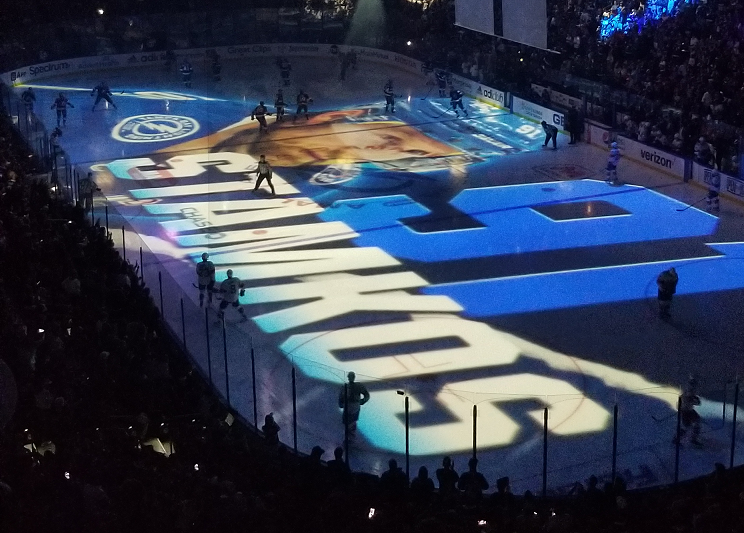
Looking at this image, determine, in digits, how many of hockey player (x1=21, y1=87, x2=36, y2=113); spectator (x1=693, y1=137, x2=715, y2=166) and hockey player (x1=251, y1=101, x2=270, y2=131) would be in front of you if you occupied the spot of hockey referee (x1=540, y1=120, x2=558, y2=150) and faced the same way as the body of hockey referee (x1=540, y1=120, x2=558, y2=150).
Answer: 2

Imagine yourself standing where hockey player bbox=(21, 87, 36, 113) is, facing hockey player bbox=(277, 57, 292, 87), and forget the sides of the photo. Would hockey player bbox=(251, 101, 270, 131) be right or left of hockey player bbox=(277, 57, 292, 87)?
right

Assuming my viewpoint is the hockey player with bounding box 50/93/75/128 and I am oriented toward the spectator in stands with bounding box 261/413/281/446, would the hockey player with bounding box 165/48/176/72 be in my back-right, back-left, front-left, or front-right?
back-left

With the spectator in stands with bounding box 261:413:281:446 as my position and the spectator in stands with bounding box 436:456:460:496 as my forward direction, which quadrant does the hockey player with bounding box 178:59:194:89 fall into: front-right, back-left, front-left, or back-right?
back-left

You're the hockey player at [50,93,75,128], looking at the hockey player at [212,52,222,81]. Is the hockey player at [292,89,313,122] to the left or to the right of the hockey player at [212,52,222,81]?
right

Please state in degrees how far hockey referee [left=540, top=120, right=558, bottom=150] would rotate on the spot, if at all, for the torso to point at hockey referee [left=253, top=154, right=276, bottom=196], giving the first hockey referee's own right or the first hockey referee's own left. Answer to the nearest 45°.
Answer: approximately 45° to the first hockey referee's own left

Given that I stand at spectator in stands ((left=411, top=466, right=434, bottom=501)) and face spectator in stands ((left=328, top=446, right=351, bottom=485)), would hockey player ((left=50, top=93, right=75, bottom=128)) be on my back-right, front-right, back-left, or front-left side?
front-right

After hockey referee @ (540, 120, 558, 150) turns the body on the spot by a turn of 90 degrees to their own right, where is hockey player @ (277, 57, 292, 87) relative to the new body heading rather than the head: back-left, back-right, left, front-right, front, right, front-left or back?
front-left

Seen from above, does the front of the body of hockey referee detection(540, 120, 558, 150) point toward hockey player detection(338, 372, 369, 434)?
no

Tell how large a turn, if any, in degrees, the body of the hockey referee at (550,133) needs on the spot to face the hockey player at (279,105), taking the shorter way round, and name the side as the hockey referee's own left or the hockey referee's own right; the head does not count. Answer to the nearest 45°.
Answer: approximately 45° to the hockey referee's own right

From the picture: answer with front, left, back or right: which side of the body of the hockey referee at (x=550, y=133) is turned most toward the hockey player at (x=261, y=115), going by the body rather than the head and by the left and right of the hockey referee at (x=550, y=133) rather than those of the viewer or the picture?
front

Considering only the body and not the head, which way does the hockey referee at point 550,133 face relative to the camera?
to the viewer's left

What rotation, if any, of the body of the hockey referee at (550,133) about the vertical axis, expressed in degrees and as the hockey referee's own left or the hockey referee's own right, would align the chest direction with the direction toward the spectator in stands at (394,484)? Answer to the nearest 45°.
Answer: approximately 90° to the hockey referee's own left

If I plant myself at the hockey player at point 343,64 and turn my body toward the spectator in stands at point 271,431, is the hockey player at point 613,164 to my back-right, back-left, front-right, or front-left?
front-left

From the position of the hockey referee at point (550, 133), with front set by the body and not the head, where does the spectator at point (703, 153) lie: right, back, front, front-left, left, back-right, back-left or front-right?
back-left

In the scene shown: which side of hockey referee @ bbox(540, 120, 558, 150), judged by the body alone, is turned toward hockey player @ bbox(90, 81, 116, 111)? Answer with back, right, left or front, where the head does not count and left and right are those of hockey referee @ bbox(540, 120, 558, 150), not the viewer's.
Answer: front

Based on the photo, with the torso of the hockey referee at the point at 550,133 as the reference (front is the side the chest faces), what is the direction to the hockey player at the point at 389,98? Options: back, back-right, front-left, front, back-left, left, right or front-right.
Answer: front-right

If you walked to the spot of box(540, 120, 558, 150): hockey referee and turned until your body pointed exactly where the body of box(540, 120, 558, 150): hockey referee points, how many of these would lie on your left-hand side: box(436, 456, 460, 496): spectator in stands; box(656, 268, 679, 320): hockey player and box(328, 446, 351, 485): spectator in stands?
3

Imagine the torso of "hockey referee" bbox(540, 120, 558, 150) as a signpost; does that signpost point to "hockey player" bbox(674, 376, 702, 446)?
no

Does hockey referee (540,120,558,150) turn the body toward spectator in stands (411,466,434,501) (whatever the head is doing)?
no
